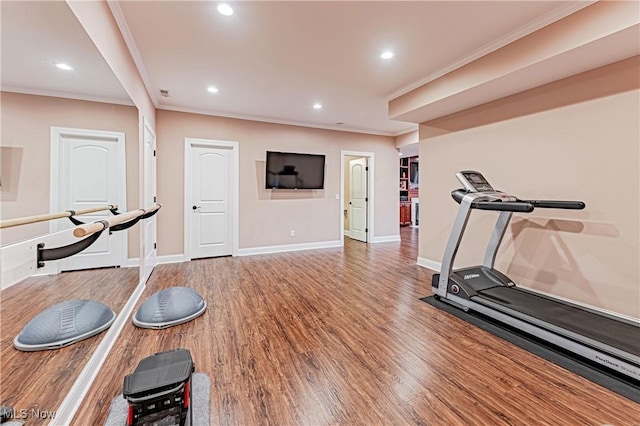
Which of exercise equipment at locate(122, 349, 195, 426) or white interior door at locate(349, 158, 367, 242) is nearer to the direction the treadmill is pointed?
the white interior door

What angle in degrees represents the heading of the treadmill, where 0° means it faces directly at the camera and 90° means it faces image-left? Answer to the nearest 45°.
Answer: approximately 135°

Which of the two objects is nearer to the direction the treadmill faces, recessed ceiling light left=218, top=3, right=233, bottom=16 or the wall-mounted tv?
the wall-mounted tv

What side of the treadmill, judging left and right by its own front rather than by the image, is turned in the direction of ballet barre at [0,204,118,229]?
left

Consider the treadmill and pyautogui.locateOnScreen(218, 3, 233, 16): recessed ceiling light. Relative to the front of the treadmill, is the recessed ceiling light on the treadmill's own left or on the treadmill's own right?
on the treadmill's own left

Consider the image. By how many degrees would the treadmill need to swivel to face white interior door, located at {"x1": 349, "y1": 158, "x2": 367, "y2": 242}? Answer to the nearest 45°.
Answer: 0° — it already faces it

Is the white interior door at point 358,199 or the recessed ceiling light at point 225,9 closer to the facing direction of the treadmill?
the white interior door

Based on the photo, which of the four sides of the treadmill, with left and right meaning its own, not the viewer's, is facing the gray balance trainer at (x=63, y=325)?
left
